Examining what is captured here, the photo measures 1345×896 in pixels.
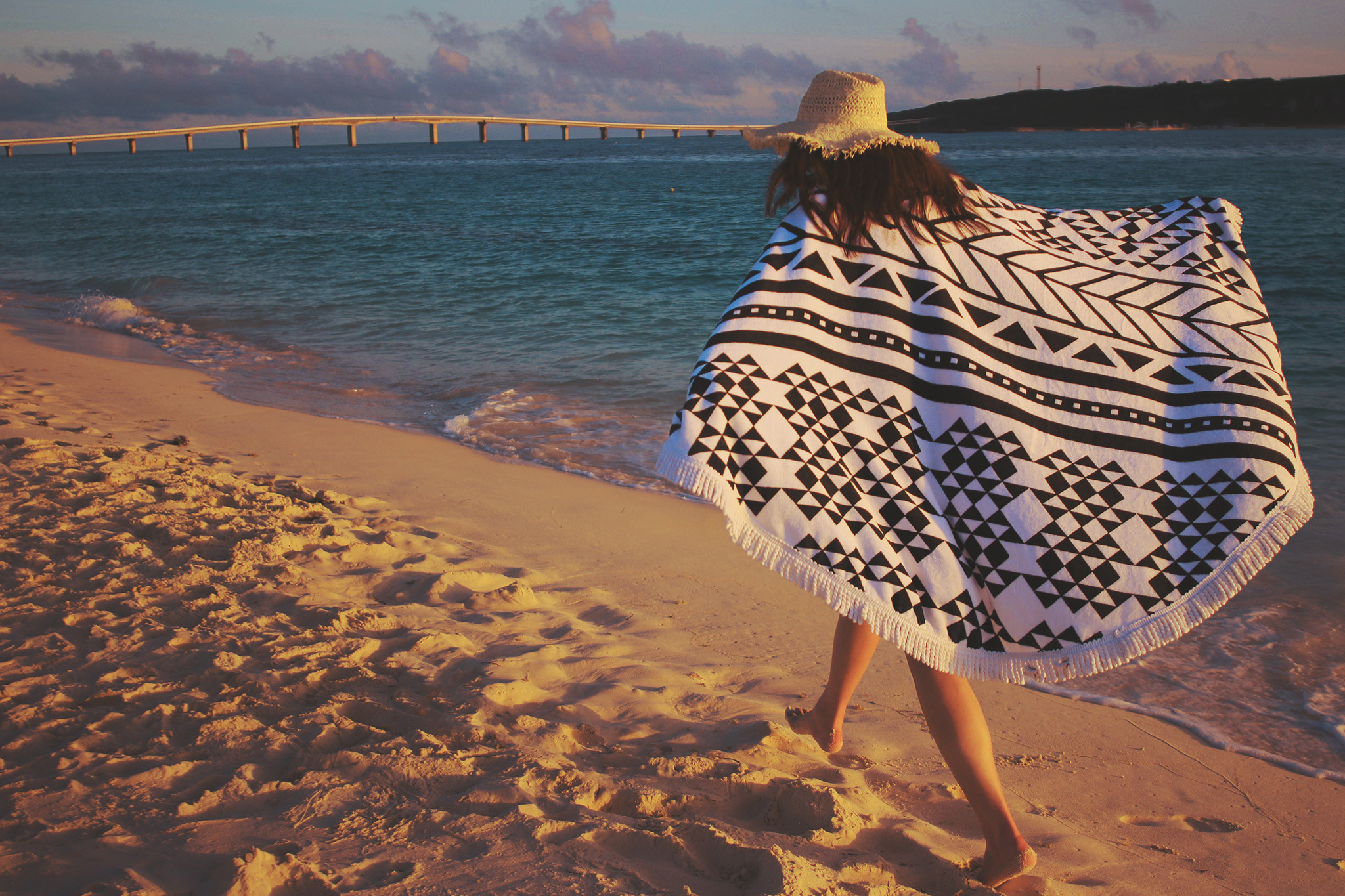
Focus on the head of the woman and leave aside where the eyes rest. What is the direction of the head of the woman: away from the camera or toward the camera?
away from the camera

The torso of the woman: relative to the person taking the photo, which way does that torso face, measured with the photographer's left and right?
facing away from the viewer and to the left of the viewer
